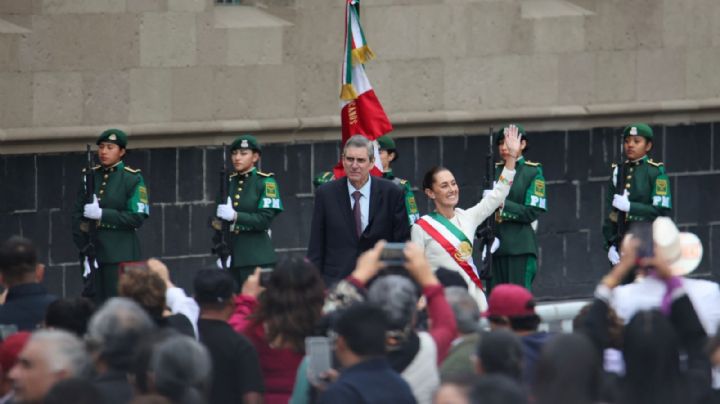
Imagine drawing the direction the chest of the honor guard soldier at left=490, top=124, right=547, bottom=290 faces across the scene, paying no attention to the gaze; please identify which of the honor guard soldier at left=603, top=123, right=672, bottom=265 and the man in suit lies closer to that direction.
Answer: the man in suit

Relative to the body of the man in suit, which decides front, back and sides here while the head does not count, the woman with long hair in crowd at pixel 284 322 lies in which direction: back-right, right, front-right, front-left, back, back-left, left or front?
front

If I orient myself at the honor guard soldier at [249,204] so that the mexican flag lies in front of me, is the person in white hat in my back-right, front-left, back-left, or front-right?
front-right

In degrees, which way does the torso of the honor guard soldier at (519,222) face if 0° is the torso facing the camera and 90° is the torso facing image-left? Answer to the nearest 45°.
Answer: approximately 45°

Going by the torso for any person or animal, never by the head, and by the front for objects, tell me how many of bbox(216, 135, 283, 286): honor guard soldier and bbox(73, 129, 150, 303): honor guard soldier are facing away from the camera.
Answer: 0

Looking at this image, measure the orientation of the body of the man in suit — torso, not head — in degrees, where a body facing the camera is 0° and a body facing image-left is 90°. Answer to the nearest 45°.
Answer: approximately 0°

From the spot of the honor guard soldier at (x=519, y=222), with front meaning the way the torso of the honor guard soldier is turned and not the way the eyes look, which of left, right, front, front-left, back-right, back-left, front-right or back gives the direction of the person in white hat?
front-left

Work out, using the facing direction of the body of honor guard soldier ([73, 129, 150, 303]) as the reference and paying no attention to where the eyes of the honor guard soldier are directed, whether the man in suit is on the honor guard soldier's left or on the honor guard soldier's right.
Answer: on the honor guard soldier's left

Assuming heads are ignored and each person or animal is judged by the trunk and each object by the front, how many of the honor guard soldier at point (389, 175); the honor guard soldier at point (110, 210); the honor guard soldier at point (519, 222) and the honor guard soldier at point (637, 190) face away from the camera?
0

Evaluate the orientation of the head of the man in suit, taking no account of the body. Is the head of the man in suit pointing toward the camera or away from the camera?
toward the camera

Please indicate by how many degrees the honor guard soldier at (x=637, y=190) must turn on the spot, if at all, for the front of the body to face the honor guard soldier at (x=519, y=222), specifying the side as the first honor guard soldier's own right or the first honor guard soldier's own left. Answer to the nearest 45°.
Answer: approximately 45° to the first honor guard soldier's own right

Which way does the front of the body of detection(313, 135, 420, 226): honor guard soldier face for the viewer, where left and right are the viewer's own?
facing the viewer and to the left of the viewer

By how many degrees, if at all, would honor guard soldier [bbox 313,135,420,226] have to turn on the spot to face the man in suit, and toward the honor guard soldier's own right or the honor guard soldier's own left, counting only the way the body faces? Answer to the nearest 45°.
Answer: approximately 45° to the honor guard soldier's own left

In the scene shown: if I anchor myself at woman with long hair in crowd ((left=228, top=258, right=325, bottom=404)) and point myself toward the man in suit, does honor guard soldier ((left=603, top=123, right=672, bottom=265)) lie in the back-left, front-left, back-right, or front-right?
front-right

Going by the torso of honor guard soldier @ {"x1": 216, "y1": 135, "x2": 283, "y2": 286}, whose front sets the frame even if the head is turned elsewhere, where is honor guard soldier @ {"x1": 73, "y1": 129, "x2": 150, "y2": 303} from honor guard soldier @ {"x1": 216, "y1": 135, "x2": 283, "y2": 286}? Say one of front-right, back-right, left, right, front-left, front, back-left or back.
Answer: front-right

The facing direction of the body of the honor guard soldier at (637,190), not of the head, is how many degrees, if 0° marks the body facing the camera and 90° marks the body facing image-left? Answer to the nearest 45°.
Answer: approximately 45°

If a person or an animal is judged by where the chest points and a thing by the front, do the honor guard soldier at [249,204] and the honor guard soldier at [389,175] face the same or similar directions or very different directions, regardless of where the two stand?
same or similar directions

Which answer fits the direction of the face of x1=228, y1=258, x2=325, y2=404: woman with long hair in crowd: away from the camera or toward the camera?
away from the camera
